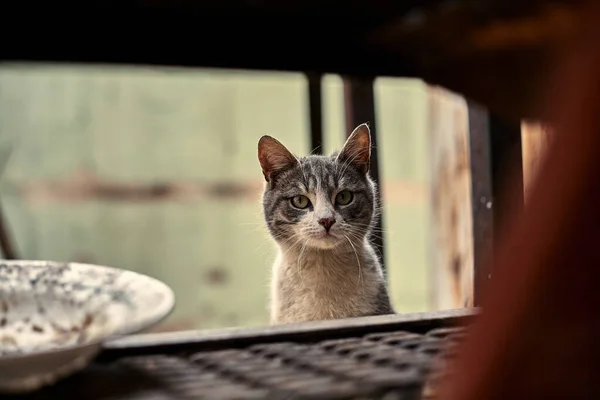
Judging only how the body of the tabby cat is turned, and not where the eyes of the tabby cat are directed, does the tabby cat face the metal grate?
yes

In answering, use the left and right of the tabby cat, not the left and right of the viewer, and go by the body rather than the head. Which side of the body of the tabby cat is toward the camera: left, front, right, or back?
front

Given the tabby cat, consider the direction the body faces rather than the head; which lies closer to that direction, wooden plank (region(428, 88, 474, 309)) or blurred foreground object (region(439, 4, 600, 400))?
the blurred foreground object

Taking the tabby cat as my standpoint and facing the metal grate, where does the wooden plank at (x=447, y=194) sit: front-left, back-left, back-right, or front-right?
back-left

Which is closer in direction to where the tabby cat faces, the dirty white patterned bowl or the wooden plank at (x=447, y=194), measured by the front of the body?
the dirty white patterned bowl

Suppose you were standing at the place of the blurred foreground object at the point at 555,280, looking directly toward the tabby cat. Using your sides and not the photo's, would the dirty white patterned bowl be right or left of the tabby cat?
left

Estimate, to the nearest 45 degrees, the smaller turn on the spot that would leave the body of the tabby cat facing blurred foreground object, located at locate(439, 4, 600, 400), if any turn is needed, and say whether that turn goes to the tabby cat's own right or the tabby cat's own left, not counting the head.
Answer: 0° — it already faces it

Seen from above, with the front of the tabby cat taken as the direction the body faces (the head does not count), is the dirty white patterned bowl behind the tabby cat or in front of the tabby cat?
in front

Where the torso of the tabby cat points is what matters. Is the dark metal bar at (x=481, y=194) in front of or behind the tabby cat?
in front

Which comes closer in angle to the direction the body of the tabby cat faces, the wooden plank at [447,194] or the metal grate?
the metal grate
